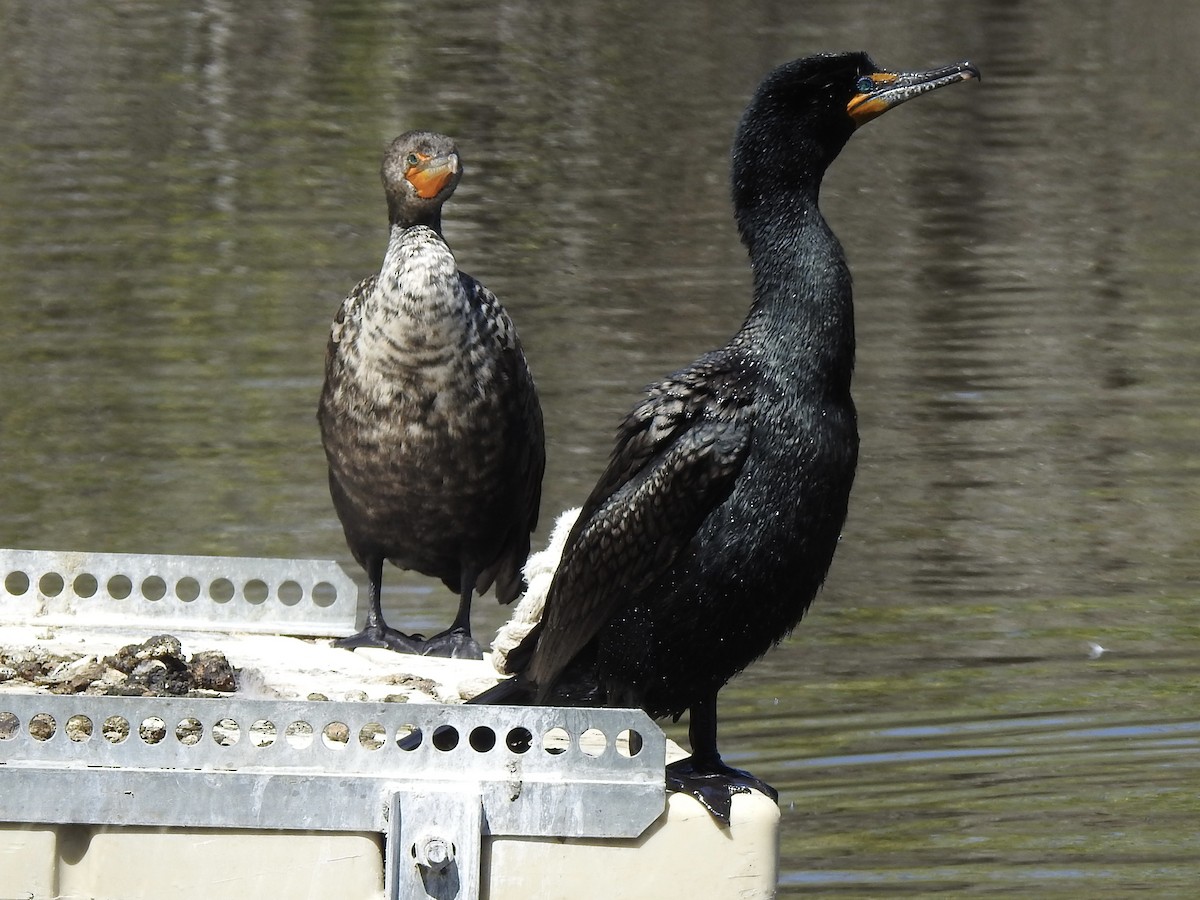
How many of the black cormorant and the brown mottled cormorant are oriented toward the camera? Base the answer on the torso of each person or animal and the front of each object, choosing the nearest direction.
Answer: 1

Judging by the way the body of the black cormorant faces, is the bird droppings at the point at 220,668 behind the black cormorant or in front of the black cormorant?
behind

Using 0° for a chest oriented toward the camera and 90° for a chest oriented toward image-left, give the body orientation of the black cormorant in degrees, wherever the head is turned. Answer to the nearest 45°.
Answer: approximately 270°

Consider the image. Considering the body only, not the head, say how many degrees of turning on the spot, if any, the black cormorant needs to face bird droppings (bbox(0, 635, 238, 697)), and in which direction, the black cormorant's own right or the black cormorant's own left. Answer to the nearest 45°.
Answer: approximately 180°

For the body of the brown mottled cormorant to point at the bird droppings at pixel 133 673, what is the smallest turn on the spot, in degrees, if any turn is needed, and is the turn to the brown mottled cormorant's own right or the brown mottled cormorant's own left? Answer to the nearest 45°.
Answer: approximately 45° to the brown mottled cormorant's own right

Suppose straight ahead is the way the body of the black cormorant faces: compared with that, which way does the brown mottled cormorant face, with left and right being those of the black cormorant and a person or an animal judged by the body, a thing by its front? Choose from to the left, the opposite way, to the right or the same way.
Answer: to the right

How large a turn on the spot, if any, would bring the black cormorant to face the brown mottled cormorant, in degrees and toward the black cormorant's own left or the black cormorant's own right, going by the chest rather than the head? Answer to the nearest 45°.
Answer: approximately 135° to the black cormorant's own left

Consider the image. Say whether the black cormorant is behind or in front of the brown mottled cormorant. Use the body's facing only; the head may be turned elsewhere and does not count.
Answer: in front

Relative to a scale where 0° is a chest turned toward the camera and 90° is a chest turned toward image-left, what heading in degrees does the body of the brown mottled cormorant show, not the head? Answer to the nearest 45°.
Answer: approximately 0°
